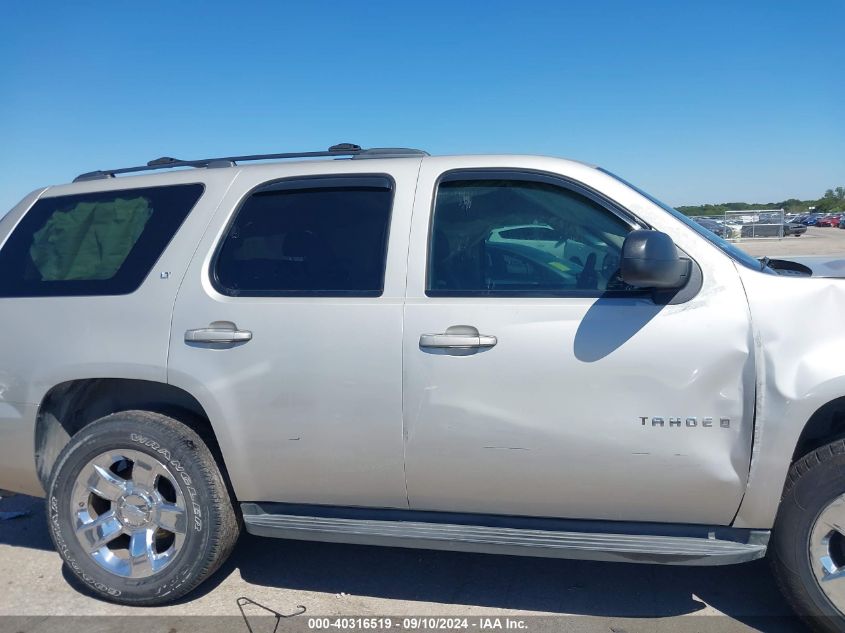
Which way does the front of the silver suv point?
to the viewer's right
